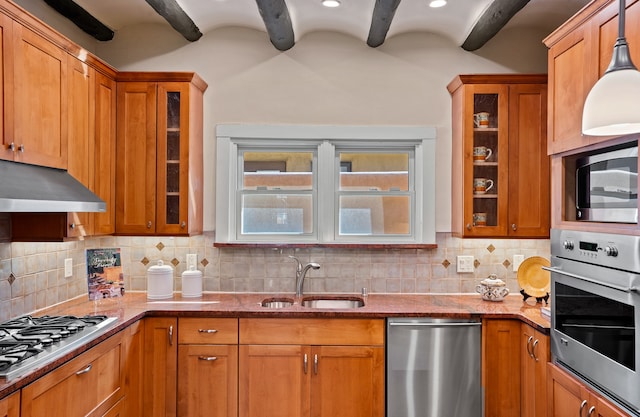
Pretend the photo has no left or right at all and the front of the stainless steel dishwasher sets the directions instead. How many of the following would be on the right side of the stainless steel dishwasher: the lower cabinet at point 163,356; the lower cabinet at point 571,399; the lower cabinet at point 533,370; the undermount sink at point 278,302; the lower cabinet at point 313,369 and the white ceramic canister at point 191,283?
4

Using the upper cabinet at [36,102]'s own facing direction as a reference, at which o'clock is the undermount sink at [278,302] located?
The undermount sink is roughly at 10 o'clock from the upper cabinet.

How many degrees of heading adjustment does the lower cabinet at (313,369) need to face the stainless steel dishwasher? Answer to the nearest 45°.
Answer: approximately 90° to its left

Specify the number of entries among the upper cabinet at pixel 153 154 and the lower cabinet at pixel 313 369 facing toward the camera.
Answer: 2

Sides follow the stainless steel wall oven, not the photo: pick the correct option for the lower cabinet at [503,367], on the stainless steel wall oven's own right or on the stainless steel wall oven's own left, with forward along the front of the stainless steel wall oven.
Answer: on the stainless steel wall oven's own right
